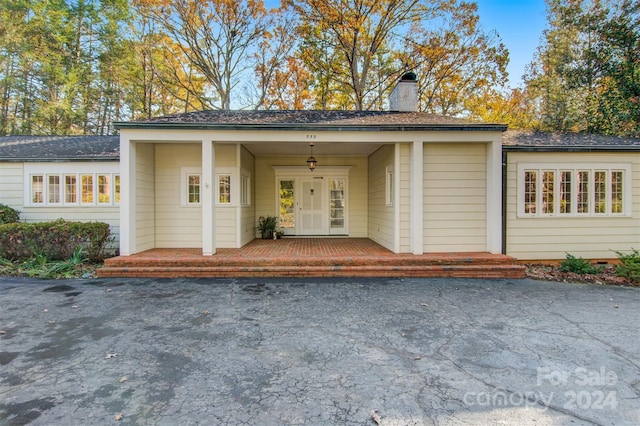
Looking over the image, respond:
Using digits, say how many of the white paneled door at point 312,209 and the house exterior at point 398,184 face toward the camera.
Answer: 2

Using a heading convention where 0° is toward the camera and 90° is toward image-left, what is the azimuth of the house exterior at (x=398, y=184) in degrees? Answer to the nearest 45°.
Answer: approximately 0°

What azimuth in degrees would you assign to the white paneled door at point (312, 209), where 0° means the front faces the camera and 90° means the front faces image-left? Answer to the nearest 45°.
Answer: approximately 0°

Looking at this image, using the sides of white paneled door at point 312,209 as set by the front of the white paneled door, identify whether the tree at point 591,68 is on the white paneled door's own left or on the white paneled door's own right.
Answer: on the white paneled door's own left

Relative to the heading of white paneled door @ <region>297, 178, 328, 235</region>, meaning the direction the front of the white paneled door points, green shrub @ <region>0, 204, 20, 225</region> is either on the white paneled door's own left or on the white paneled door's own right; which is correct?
on the white paneled door's own right

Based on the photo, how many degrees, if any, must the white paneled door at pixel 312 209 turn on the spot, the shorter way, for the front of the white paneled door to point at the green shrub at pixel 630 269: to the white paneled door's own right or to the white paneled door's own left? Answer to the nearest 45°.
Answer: approximately 45° to the white paneled door's own left

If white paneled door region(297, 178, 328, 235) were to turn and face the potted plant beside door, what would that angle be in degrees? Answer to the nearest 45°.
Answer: approximately 90° to its right

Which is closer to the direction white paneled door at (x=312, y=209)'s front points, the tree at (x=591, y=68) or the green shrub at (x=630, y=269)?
the green shrub

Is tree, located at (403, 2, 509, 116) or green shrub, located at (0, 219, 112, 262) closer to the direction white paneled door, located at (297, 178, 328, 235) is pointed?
the green shrub

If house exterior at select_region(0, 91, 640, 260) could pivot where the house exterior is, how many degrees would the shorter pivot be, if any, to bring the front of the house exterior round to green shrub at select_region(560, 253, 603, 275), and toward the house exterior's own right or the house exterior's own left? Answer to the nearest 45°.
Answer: approximately 90° to the house exterior's own left

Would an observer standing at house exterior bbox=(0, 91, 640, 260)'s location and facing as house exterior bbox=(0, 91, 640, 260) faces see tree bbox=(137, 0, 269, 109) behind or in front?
behind

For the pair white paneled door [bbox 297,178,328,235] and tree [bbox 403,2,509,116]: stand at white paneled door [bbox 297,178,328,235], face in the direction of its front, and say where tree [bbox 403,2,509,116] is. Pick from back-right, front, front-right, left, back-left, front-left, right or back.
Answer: back-left
